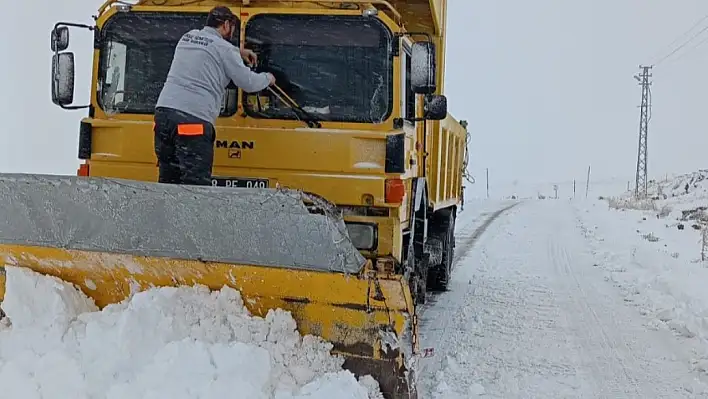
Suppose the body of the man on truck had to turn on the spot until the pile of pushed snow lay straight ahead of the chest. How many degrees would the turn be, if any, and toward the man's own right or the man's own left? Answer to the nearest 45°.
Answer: approximately 135° to the man's own right

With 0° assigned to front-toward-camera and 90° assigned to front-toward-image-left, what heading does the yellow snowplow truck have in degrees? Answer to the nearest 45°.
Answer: approximately 0°

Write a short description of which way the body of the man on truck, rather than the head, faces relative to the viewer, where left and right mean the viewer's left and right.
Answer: facing away from the viewer and to the right of the viewer

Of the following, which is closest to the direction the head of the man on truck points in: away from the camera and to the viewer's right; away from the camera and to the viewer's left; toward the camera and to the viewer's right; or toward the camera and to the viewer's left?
away from the camera and to the viewer's right

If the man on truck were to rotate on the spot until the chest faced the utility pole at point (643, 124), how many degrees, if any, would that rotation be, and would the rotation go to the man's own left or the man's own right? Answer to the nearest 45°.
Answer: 0° — they already face it

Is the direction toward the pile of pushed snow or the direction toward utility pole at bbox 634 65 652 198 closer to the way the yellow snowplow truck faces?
the pile of pushed snow

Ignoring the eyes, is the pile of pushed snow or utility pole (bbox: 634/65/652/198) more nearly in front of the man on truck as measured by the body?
the utility pole

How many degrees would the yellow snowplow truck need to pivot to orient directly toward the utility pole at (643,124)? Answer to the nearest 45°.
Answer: approximately 135° to its left
